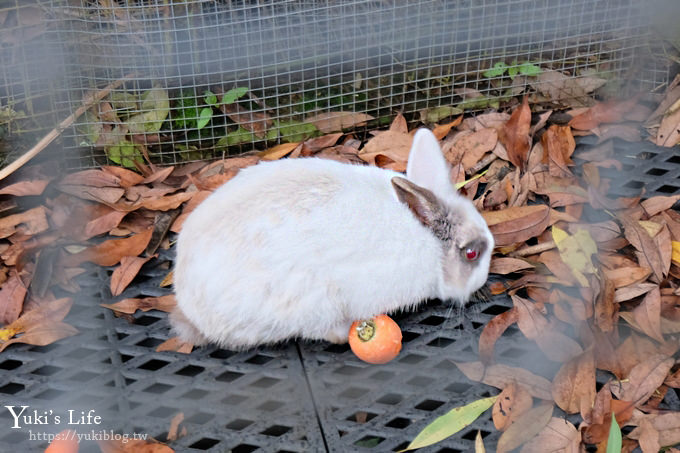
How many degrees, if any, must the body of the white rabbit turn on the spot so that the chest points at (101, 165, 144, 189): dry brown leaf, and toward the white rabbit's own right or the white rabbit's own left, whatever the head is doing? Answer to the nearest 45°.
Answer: approximately 135° to the white rabbit's own left

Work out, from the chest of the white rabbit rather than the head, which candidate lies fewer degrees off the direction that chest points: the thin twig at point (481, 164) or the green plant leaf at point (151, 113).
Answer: the thin twig

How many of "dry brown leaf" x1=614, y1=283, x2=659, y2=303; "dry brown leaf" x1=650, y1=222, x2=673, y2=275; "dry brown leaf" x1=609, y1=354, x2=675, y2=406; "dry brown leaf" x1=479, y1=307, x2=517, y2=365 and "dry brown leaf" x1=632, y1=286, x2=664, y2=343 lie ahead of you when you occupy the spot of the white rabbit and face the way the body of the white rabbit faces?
5

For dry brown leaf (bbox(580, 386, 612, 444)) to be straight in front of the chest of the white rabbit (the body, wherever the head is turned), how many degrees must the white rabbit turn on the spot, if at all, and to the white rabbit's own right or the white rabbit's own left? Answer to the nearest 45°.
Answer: approximately 45° to the white rabbit's own right

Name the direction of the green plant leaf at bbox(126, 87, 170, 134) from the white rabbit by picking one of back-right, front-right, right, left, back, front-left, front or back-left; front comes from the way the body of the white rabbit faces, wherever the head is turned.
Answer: back-left

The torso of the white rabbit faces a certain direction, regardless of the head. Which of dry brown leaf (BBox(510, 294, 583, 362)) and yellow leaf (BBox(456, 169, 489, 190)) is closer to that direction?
the dry brown leaf

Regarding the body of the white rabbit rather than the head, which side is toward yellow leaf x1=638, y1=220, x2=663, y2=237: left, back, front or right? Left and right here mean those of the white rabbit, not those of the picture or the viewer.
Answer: front

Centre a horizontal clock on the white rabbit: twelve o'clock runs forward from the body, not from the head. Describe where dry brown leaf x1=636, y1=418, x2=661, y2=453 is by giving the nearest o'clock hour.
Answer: The dry brown leaf is roughly at 1 o'clock from the white rabbit.

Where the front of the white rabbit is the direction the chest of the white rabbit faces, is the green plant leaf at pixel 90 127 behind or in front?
behind

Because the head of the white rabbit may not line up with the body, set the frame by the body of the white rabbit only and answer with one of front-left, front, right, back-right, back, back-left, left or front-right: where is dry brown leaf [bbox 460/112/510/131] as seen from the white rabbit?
front-left

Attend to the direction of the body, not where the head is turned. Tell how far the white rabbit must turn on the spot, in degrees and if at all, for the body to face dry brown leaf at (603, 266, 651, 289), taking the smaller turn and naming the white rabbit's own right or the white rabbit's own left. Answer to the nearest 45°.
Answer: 0° — it already faces it

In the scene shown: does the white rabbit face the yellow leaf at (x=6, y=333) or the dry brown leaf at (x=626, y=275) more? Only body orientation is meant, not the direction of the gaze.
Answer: the dry brown leaf

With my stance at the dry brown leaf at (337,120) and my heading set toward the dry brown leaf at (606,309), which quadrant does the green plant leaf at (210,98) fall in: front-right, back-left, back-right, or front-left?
back-right

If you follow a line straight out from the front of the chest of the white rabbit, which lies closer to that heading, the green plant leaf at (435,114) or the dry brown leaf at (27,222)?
the green plant leaf

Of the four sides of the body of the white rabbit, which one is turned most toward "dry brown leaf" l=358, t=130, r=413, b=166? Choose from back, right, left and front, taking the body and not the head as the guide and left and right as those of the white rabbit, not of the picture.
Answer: left

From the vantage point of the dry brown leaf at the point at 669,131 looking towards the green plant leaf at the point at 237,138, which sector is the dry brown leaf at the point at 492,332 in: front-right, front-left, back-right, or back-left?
front-left

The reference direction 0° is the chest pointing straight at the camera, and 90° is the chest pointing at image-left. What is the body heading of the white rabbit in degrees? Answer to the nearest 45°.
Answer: approximately 270°

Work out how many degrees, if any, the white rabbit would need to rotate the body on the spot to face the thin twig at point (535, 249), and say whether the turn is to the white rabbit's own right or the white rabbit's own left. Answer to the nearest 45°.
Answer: approximately 45° to the white rabbit's own left

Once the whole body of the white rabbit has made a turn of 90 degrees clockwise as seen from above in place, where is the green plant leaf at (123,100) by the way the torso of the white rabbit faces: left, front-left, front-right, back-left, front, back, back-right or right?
back-right

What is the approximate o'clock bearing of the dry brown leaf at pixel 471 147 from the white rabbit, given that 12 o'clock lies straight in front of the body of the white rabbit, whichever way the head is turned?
The dry brown leaf is roughly at 10 o'clock from the white rabbit.

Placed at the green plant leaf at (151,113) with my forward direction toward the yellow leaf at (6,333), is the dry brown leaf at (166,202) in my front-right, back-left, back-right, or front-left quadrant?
front-left

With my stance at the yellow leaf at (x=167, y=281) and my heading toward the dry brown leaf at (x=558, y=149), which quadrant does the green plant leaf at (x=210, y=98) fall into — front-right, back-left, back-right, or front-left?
front-left

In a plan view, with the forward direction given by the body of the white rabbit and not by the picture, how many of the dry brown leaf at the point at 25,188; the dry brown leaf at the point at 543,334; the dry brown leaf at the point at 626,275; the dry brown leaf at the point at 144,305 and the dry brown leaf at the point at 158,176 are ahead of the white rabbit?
2

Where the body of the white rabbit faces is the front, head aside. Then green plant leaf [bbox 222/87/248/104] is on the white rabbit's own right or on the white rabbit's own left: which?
on the white rabbit's own left
